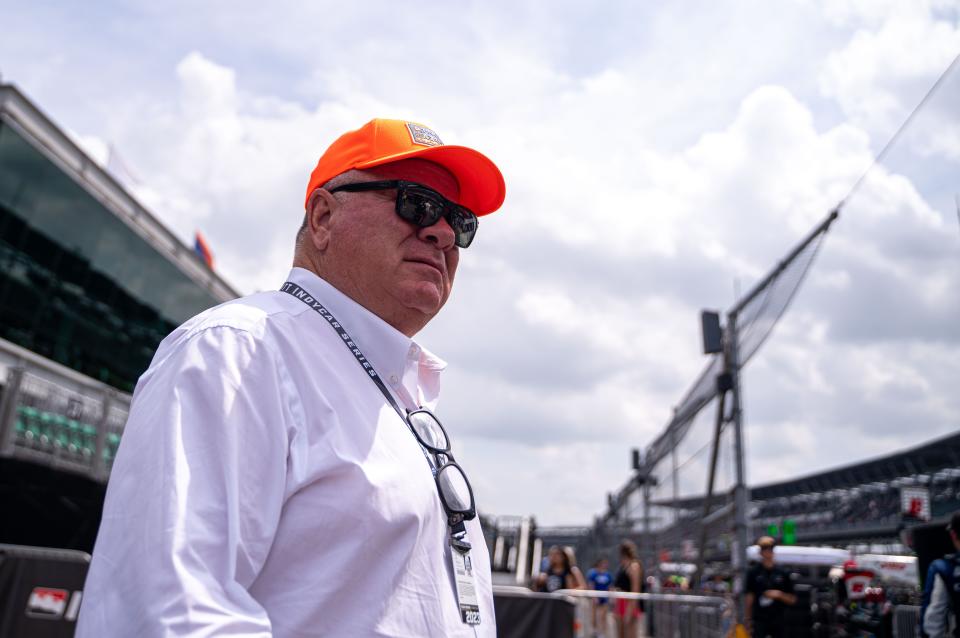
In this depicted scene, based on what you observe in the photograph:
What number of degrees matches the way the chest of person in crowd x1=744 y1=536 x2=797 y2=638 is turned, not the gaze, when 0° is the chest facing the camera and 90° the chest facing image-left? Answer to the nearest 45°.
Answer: approximately 0°

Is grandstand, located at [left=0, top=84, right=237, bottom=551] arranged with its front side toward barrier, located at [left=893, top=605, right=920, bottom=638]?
yes

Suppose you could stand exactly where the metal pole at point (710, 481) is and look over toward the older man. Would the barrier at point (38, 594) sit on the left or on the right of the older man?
right

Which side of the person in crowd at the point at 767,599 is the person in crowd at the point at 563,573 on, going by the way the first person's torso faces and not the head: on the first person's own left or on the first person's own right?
on the first person's own right

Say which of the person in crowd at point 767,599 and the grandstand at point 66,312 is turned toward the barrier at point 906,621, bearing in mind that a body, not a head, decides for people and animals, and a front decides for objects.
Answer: the grandstand

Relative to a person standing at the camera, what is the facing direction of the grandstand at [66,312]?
facing the viewer and to the right of the viewer

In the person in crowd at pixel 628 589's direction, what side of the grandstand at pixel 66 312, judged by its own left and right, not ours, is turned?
front

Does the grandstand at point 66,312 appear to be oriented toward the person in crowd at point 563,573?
yes

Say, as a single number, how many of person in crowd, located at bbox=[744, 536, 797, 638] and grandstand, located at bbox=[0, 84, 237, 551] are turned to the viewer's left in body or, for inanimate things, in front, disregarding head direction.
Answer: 0

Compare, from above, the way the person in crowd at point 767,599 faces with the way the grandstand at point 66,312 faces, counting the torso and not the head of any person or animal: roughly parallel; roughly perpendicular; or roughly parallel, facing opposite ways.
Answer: roughly perpendicular

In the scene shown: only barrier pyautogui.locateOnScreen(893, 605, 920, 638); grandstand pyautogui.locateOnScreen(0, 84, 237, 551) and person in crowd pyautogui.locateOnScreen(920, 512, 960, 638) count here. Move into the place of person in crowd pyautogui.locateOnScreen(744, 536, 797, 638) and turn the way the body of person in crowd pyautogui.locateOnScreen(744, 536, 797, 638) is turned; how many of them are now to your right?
1

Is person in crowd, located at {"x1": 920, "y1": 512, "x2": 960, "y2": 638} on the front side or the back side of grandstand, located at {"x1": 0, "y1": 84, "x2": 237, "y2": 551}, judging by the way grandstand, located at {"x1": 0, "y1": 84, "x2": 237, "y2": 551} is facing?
on the front side

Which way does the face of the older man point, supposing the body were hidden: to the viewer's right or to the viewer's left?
to the viewer's right

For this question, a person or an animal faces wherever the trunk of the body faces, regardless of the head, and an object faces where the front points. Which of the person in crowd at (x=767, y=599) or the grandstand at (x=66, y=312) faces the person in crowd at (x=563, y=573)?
the grandstand

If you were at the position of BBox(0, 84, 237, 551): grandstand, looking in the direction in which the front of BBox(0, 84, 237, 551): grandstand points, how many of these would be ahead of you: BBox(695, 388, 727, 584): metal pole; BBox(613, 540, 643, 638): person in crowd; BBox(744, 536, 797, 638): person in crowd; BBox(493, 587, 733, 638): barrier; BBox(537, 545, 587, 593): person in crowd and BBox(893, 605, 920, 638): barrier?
6
